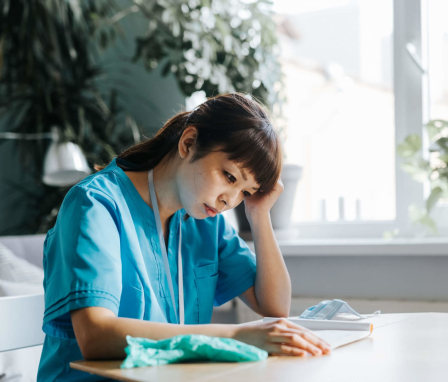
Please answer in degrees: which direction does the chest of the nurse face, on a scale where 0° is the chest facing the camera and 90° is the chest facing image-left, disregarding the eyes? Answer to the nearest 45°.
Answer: approximately 315°

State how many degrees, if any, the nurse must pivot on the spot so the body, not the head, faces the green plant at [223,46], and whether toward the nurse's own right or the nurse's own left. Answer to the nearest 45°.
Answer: approximately 135° to the nurse's own left

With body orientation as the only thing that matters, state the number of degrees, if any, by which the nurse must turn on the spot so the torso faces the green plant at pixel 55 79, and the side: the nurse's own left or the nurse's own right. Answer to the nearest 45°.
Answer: approximately 135° to the nurse's own left

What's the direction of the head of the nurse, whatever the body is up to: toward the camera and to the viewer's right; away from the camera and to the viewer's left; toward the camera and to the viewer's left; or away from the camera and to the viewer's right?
toward the camera and to the viewer's right

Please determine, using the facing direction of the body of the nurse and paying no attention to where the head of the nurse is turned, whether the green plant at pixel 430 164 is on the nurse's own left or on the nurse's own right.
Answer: on the nurse's own left

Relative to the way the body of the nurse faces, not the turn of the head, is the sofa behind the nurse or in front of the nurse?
behind
